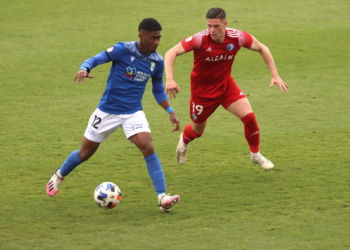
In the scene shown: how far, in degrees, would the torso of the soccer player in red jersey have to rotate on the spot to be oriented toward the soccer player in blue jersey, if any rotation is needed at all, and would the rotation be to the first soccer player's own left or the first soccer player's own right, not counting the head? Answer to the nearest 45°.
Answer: approximately 45° to the first soccer player's own right

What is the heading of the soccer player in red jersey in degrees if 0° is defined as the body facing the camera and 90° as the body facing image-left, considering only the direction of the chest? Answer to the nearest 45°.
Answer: approximately 0°

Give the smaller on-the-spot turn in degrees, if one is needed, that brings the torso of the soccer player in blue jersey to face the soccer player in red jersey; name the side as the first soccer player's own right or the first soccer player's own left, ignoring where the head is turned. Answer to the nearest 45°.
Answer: approximately 90° to the first soccer player's own left

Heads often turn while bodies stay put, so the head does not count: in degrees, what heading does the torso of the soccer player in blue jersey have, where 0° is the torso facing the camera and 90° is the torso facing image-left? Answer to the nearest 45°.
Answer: approximately 315°

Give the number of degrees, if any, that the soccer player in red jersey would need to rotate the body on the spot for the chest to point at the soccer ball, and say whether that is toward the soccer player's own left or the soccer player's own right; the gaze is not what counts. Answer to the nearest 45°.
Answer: approximately 45° to the soccer player's own right
